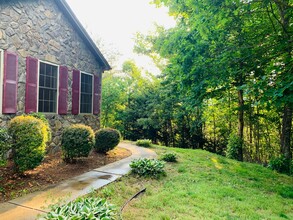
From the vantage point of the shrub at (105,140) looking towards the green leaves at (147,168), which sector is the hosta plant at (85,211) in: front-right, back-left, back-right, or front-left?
front-right

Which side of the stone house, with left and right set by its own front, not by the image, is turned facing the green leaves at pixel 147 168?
front

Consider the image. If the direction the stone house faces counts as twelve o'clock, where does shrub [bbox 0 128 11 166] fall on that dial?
The shrub is roughly at 2 o'clock from the stone house.

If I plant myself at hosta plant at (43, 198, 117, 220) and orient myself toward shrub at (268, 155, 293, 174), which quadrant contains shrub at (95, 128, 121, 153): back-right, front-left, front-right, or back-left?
front-left

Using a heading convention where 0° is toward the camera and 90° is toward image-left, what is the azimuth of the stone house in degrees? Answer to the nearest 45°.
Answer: approximately 315°

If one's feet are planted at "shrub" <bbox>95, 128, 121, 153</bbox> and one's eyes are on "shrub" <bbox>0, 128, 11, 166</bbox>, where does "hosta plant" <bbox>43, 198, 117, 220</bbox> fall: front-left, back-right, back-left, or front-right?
front-left

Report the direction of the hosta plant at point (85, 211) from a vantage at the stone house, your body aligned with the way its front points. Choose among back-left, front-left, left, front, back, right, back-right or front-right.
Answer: front-right

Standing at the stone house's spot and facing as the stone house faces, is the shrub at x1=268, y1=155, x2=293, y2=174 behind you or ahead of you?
ahead

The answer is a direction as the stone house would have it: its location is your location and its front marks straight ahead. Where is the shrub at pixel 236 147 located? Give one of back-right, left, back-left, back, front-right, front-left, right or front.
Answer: front-left

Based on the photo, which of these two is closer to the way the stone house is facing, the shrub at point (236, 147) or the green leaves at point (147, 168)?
the green leaves
